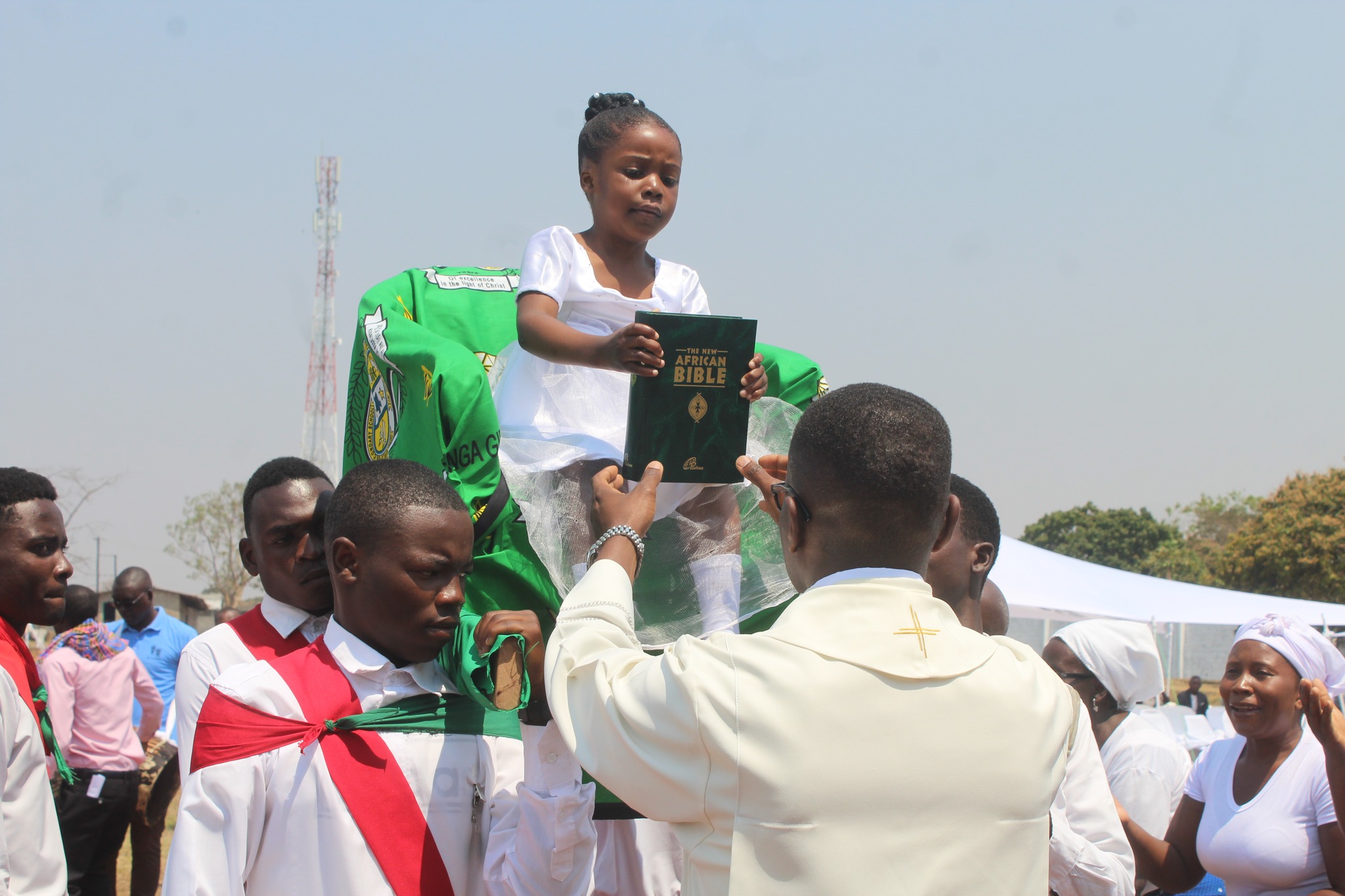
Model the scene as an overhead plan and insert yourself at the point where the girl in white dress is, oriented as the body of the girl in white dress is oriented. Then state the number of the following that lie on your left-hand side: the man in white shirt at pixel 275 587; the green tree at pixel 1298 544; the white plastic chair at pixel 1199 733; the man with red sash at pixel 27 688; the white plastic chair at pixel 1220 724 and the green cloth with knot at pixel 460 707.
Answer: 3

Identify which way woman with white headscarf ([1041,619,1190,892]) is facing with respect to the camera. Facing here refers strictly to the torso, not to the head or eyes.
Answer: to the viewer's left

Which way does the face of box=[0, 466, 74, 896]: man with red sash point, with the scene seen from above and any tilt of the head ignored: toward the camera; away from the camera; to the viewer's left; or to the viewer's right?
to the viewer's right

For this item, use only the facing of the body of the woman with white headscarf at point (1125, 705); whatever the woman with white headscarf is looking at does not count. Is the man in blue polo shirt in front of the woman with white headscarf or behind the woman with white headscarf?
in front

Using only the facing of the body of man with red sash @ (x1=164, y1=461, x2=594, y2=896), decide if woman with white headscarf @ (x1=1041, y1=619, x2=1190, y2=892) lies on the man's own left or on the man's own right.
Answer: on the man's own left

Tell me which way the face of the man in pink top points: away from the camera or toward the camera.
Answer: away from the camera

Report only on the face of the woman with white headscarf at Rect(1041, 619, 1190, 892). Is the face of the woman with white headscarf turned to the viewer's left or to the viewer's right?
to the viewer's left

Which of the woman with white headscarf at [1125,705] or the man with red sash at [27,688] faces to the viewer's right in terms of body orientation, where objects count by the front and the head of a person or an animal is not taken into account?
the man with red sash

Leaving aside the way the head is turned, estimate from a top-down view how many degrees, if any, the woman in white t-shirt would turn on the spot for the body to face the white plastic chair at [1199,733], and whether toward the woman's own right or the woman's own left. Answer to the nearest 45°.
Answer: approximately 135° to the woman's own right

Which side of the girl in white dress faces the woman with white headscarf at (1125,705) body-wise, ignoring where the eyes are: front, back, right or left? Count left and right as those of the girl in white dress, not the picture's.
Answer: left

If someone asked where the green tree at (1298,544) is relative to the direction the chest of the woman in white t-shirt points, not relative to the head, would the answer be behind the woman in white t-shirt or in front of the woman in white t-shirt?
behind
